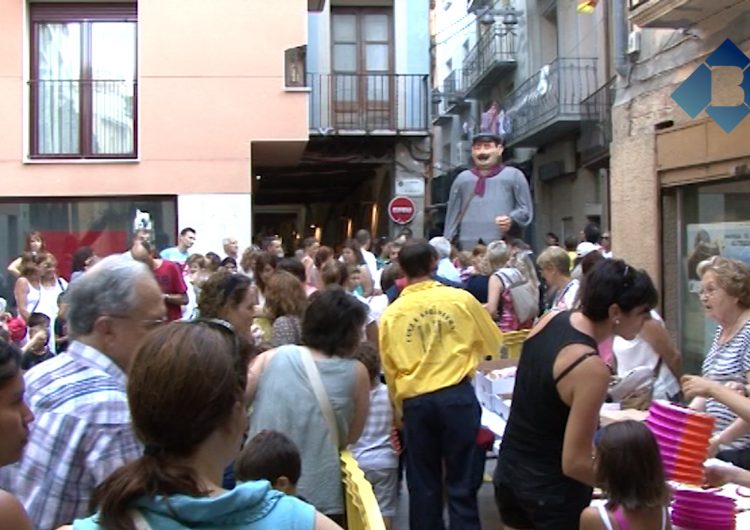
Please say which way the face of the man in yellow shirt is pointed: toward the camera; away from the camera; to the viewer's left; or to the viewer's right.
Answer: away from the camera

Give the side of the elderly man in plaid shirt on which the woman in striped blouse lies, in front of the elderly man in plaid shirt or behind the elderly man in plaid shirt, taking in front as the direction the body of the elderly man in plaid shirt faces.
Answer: in front

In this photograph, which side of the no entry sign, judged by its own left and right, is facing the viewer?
front

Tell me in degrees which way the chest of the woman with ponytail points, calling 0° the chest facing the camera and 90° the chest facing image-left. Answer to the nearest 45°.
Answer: approximately 225°

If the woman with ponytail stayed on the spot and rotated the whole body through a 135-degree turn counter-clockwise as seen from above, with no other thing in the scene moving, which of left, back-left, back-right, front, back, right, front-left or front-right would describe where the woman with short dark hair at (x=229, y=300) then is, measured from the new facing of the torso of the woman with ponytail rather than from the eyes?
right

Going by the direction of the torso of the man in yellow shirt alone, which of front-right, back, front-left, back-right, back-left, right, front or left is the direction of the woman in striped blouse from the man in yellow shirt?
right

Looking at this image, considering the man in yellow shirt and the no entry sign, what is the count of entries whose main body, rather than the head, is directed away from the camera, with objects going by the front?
1

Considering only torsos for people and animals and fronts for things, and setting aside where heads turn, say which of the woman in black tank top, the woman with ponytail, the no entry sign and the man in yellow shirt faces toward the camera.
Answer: the no entry sign

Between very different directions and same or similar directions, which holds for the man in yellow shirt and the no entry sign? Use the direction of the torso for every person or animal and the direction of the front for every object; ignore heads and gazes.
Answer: very different directions

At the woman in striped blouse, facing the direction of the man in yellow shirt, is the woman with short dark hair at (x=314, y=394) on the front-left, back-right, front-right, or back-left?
front-left

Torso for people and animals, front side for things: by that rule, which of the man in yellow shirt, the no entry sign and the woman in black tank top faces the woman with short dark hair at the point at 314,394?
the no entry sign

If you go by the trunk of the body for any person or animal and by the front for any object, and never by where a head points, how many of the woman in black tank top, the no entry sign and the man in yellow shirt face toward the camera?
1

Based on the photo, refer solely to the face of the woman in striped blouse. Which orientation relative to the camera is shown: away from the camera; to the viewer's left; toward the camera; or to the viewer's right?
to the viewer's left

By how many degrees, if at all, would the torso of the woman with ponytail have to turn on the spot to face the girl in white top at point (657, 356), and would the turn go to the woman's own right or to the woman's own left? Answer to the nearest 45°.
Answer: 0° — they already face them

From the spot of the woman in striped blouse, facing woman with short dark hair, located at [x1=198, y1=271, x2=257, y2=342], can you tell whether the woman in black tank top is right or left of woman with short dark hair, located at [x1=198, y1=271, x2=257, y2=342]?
left

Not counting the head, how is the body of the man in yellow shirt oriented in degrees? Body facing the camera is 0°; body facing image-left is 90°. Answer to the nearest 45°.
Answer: approximately 180°
